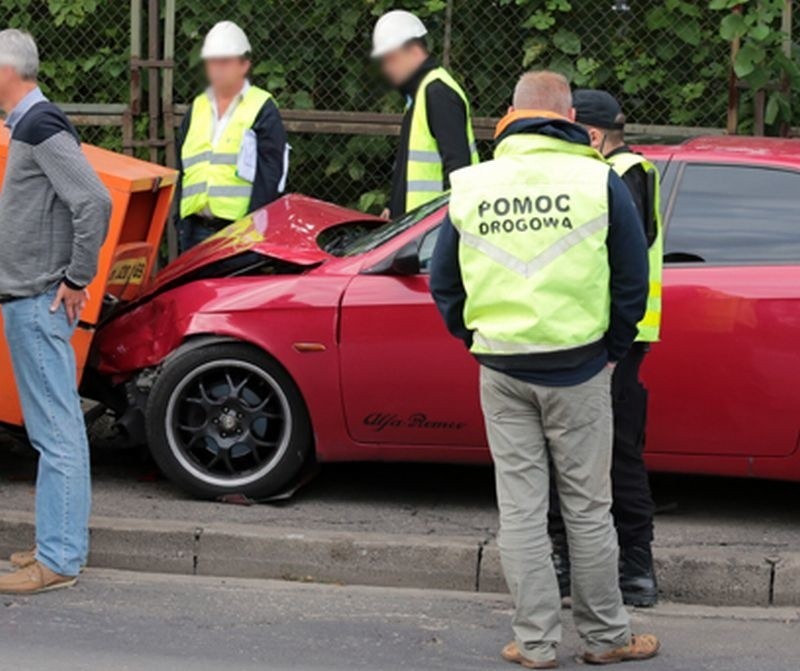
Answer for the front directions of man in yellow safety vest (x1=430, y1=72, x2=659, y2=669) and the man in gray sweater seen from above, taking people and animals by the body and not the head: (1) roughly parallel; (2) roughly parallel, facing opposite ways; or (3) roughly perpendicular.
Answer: roughly perpendicular

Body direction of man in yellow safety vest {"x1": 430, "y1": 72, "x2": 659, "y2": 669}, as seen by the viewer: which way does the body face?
away from the camera

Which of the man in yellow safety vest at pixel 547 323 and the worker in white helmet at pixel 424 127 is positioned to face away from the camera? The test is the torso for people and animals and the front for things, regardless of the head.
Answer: the man in yellow safety vest

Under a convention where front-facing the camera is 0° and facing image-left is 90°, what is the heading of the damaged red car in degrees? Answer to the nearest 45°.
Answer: approximately 90°

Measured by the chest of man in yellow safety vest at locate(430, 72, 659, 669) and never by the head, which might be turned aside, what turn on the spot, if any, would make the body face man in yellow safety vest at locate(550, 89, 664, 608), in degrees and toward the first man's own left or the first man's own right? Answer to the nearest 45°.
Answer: approximately 45° to the first man's own right

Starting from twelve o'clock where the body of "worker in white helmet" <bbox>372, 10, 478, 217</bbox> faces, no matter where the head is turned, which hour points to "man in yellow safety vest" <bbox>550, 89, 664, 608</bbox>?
The man in yellow safety vest is roughly at 10 o'clock from the worker in white helmet.

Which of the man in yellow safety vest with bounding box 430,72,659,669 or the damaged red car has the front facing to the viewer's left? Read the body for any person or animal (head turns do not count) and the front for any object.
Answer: the damaged red car

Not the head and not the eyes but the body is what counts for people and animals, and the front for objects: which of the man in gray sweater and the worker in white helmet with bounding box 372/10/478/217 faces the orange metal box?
the worker in white helmet

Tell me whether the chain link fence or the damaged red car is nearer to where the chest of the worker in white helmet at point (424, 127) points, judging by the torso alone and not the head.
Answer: the damaged red car
